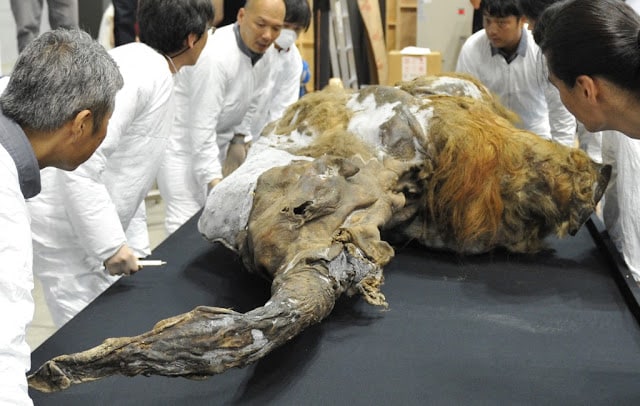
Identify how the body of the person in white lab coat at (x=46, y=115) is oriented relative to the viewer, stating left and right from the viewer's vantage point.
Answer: facing away from the viewer and to the right of the viewer

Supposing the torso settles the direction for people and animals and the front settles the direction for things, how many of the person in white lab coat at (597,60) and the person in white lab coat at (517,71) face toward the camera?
1

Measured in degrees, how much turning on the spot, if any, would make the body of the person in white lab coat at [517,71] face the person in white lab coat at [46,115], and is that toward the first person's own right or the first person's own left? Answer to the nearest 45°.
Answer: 0° — they already face them

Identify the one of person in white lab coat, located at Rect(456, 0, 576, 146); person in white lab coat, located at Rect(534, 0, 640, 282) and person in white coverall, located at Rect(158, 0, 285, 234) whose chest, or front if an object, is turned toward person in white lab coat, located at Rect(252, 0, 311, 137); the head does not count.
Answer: person in white lab coat, located at Rect(534, 0, 640, 282)

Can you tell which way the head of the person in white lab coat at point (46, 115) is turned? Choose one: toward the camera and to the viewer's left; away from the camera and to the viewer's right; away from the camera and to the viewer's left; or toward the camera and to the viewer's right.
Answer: away from the camera and to the viewer's right

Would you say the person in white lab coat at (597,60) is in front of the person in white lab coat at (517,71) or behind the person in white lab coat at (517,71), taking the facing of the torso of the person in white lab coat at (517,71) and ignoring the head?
in front

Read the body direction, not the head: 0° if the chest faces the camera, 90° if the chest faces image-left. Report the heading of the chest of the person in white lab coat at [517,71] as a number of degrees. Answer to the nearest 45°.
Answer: approximately 0°

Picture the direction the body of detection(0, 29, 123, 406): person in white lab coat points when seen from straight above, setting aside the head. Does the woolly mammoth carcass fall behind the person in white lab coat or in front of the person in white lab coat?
in front

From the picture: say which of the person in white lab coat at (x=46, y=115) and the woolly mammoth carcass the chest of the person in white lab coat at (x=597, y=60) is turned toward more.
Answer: the woolly mammoth carcass

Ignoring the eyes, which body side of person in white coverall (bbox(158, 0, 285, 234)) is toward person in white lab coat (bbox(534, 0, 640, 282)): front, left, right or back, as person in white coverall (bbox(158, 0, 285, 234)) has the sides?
front

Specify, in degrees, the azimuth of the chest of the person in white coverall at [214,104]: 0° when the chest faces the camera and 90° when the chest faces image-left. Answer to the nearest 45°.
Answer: approximately 315°

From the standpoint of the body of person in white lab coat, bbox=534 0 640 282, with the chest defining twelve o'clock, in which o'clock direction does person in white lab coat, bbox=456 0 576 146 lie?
person in white lab coat, bbox=456 0 576 146 is roughly at 1 o'clock from person in white lab coat, bbox=534 0 640 282.

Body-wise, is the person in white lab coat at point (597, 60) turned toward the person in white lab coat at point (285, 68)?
yes

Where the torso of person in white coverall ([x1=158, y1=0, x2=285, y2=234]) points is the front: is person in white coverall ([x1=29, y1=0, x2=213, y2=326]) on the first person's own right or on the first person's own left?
on the first person's own right

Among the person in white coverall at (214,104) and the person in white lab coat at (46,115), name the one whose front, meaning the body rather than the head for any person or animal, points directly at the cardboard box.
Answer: the person in white lab coat at (46,115)

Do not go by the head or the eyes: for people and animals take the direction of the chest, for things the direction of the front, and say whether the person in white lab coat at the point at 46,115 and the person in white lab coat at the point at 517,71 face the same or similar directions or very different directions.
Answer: very different directions

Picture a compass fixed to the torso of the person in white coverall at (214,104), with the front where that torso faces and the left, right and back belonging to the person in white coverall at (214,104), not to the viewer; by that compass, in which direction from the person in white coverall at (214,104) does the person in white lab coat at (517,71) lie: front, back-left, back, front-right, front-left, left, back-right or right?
front-left
